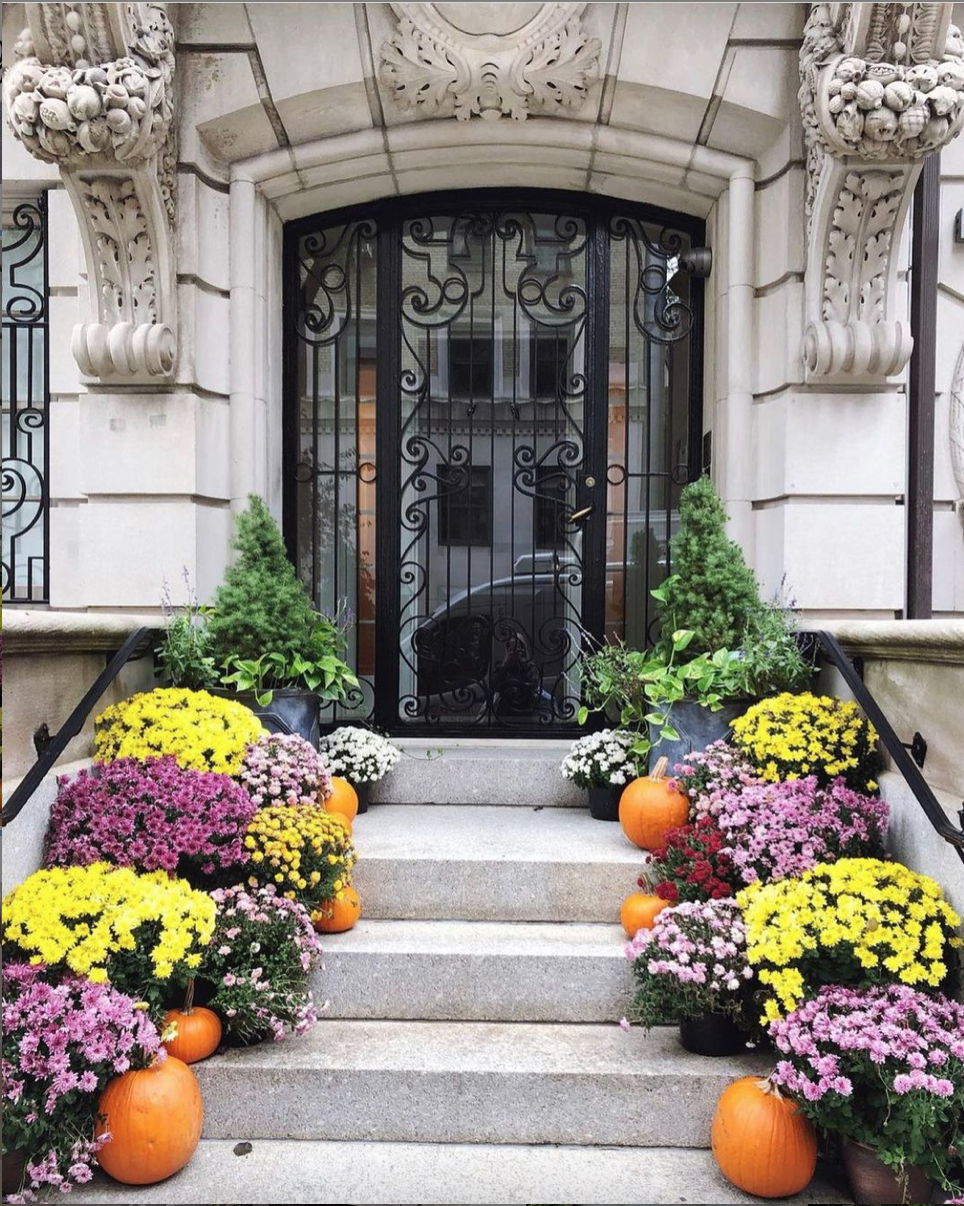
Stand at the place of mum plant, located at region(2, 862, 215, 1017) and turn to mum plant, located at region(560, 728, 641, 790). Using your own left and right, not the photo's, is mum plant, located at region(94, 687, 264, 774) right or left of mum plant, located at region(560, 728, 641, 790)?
left

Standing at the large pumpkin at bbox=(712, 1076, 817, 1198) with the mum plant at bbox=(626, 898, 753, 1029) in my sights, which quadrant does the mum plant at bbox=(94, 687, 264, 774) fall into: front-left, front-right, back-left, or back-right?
front-left

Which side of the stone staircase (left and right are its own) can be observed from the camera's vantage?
front

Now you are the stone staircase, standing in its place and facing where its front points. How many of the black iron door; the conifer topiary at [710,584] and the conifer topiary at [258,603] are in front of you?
0

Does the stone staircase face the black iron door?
no

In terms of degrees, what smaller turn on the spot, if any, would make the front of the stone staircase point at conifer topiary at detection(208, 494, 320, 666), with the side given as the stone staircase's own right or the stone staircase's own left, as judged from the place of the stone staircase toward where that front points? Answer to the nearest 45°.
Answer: approximately 135° to the stone staircase's own right

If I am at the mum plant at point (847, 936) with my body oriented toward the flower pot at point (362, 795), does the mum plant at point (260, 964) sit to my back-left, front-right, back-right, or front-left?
front-left

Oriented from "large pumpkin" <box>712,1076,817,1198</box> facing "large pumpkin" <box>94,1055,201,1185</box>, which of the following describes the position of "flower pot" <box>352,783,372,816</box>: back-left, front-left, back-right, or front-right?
front-right
